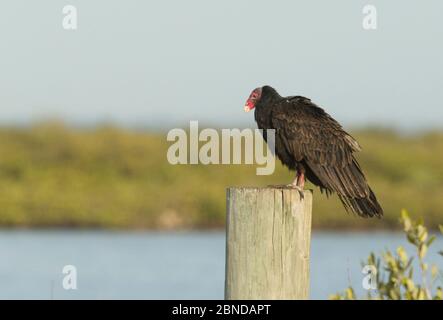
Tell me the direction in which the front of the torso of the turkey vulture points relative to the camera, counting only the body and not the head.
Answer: to the viewer's left
